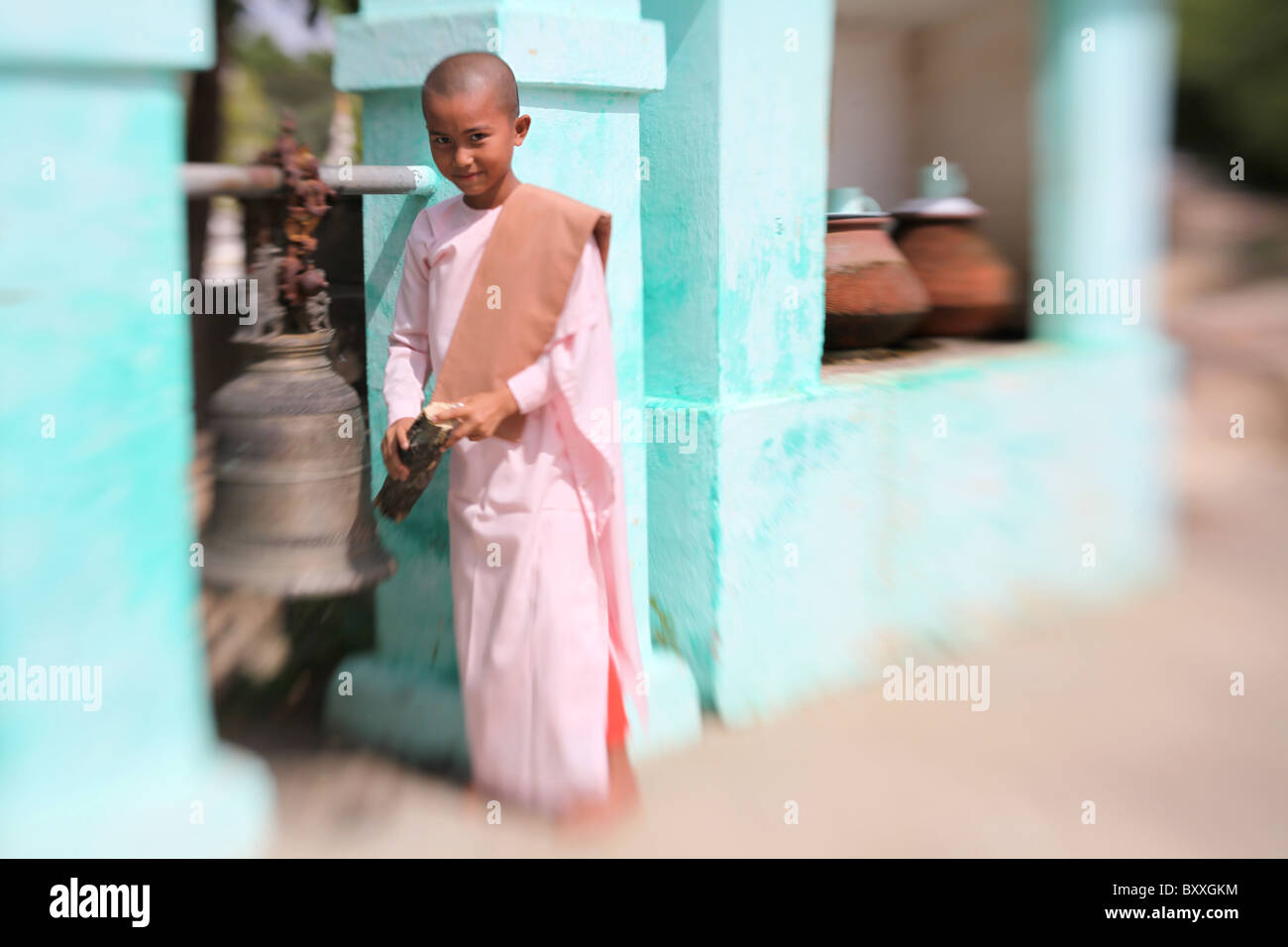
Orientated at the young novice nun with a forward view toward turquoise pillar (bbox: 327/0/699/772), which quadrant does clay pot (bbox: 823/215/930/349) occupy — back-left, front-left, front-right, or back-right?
front-right

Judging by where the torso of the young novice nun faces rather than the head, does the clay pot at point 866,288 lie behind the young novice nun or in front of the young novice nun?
behind

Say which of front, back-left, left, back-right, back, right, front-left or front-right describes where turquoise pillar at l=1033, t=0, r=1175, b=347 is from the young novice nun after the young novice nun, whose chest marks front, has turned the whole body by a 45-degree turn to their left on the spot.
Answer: back-left

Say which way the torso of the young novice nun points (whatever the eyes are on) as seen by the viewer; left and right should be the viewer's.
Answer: facing the viewer and to the left of the viewer

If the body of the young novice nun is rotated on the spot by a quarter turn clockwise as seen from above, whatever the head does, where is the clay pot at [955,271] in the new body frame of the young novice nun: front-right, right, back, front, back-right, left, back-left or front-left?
right
